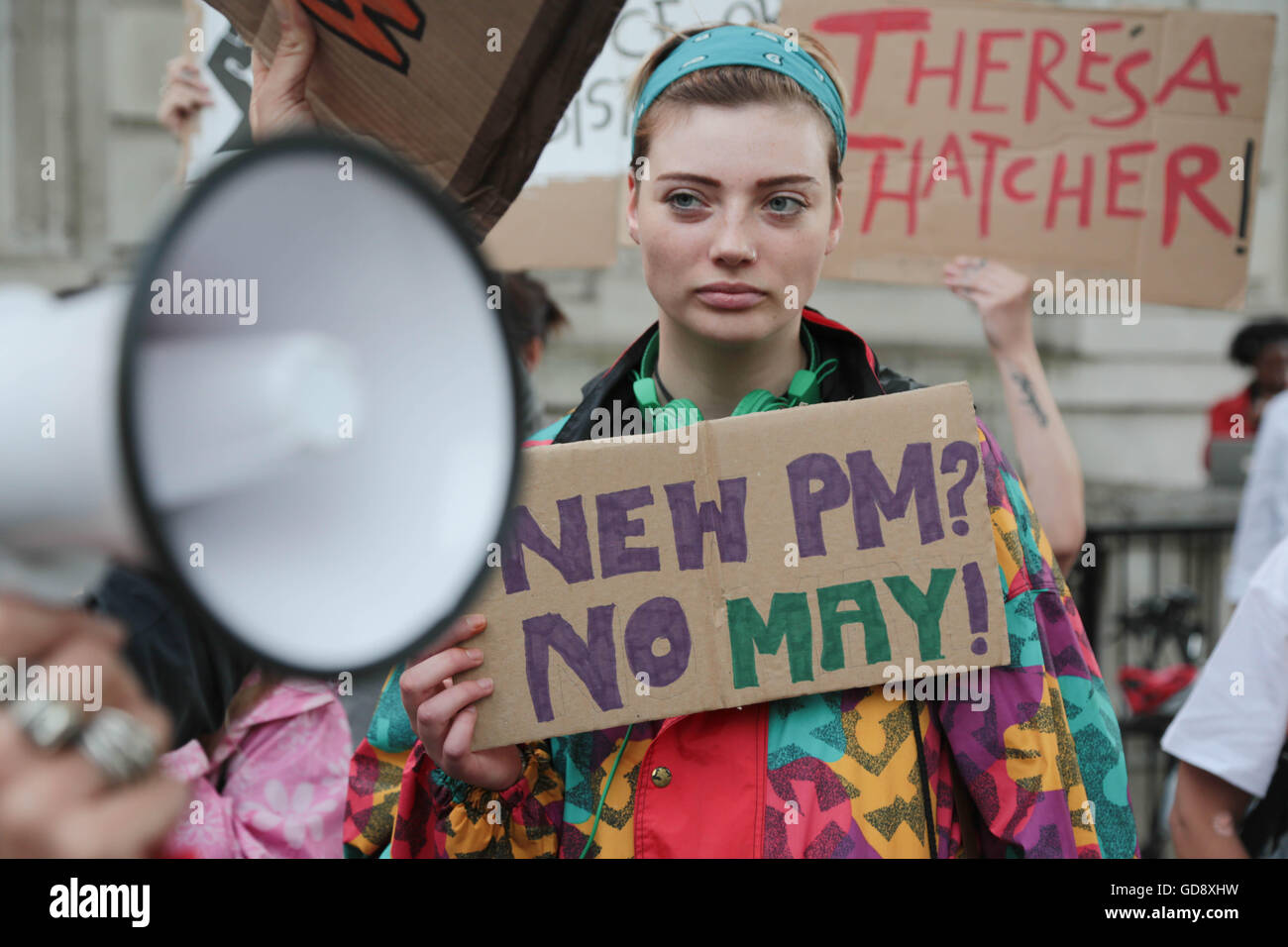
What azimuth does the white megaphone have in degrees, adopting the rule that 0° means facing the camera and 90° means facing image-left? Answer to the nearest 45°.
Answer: approximately 315°

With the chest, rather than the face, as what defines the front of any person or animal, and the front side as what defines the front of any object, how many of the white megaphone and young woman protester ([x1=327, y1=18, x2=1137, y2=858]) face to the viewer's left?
0

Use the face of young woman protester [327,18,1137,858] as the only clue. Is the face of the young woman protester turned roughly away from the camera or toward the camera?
toward the camera

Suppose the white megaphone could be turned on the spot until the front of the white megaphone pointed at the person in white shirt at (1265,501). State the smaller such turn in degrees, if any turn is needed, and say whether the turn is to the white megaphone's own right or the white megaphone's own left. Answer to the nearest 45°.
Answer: approximately 90° to the white megaphone's own left

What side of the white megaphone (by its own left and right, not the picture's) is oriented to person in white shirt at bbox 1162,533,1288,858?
left

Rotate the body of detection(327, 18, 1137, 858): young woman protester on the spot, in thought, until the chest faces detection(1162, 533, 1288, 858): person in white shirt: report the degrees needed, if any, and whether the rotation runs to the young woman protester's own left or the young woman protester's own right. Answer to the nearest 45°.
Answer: approximately 135° to the young woman protester's own left

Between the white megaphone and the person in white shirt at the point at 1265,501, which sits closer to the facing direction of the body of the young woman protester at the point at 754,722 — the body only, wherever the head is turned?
the white megaphone

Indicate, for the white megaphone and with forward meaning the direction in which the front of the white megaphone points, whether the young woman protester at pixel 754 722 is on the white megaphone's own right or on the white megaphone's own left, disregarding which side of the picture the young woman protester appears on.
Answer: on the white megaphone's own left

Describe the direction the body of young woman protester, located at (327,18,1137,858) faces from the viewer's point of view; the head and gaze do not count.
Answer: toward the camera

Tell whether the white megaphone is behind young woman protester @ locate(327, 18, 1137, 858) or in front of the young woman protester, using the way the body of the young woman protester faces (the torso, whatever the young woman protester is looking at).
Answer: in front

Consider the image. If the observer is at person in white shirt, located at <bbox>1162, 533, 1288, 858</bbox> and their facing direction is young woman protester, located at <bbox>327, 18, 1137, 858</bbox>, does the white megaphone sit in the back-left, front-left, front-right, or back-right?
front-left
